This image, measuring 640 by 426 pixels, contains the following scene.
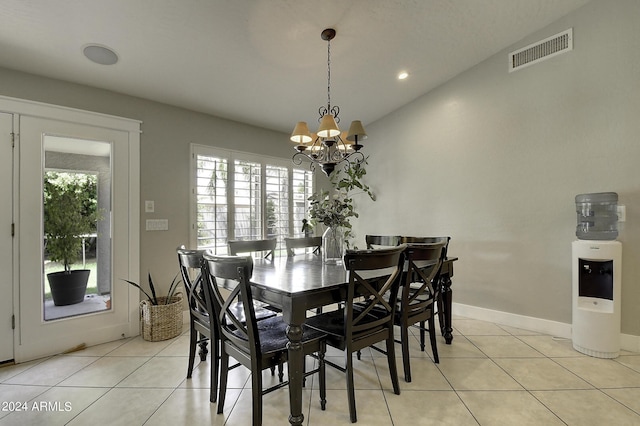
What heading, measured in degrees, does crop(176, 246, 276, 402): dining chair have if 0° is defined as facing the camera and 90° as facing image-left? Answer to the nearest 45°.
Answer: approximately 225°

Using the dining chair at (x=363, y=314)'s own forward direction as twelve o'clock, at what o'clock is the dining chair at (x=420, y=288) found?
the dining chair at (x=420, y=288) is roughly at 3 o'clock from the dining chair at (x=363, y=314).

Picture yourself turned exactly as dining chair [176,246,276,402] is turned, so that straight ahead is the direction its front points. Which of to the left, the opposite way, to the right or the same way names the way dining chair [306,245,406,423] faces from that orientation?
to the left

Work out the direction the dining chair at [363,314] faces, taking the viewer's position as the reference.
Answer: facing away from the viewer and to the left of the viewer

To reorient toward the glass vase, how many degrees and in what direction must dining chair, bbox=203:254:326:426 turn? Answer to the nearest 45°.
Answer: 0° — it already faces it

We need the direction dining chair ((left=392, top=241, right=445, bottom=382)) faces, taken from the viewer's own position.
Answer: facing away from the viewer and to the left of the viewer

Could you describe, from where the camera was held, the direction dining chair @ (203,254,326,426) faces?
facing away from the viewer and to the right of the viewer

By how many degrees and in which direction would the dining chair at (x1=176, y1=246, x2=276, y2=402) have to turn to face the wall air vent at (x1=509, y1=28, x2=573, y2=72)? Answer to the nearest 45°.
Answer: approximately 45° to its right
